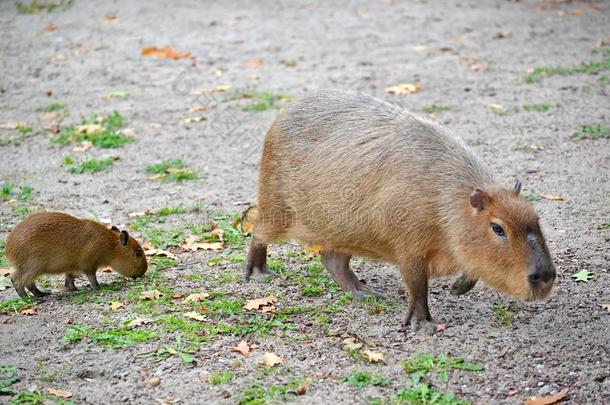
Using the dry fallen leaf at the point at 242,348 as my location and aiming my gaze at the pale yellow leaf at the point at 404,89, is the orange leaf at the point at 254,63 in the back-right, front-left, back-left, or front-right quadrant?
front-left

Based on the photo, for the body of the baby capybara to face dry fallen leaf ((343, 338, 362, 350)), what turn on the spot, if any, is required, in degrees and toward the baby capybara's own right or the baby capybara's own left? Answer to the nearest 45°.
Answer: approximately 45° to the baby capybara's own right

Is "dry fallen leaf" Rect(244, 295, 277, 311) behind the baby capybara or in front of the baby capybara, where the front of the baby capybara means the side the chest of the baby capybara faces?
in front

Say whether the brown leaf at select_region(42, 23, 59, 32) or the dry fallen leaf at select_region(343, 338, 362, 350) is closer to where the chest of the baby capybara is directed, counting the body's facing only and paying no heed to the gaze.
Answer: the dry fallen leaf

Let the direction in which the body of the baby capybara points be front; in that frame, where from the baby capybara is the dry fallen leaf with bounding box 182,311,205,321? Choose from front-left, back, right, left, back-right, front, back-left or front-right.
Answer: front-right

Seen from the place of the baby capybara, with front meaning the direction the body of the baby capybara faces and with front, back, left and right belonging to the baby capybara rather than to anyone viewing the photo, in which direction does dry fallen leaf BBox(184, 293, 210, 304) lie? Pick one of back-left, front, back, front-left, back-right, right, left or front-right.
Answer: front-right

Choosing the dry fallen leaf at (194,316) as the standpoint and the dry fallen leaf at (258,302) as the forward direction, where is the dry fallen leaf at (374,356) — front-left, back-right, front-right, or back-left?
front-right

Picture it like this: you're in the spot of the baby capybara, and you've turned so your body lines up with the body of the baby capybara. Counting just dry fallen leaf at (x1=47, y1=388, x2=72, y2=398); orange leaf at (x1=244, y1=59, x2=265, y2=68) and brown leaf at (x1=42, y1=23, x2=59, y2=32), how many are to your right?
1

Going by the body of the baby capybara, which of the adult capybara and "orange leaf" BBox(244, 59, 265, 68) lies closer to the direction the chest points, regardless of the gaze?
the adult capybara

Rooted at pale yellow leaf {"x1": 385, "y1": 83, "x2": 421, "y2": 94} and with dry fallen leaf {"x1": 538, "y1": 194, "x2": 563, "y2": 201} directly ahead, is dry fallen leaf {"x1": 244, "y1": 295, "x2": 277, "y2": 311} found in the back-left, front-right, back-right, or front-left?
front-right

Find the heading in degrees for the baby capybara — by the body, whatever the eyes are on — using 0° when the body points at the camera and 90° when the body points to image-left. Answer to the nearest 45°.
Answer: approximately 270°

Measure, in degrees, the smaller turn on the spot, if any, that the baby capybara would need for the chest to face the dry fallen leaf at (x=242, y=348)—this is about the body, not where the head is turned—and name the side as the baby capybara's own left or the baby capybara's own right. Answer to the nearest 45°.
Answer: approximately 45° to the baby capybara's own right

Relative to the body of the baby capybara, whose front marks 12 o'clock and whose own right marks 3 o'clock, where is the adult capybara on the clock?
The adult capybara is roughly at 1 o'clock from the baby capybara.

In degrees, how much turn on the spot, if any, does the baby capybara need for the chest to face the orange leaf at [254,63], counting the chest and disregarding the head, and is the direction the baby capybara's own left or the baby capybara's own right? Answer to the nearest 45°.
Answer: approximately 45° to the baby capybara's own left

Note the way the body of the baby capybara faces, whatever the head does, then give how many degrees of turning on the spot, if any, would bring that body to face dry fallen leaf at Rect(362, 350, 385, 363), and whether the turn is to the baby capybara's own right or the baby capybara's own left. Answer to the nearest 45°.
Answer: approximately 45° to the baby capybara's own right

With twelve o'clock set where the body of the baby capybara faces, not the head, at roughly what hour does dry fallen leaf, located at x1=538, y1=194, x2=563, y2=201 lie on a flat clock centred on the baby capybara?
The dry fallen leaf is roughly at 12 o'clock from the baby capybara.
